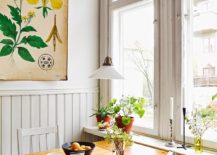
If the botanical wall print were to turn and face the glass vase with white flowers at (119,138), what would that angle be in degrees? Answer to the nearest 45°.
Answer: approximately 45° to its left

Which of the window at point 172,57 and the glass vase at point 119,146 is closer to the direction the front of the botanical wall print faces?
the glass vase

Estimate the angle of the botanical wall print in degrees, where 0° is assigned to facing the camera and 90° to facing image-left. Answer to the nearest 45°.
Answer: approximately 0°

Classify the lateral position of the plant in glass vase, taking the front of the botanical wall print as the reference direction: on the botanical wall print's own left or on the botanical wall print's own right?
on the botanical wall print's own left

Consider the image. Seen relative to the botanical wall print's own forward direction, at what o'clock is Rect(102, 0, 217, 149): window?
The window is roughly at 10 o'clock from the botanical wall print.
